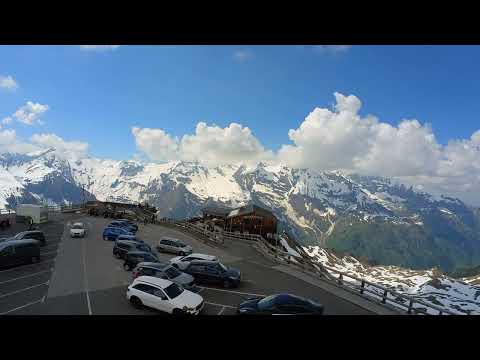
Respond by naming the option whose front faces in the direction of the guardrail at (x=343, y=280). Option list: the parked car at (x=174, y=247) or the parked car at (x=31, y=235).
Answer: the parked car at (x=174, y=247)

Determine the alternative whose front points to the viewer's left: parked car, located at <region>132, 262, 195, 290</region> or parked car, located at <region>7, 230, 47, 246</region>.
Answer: parked car, located at <region>7, 230, 47, 246</region>

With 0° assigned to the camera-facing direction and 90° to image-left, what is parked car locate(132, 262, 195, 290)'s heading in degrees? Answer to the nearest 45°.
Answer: approximately 315°

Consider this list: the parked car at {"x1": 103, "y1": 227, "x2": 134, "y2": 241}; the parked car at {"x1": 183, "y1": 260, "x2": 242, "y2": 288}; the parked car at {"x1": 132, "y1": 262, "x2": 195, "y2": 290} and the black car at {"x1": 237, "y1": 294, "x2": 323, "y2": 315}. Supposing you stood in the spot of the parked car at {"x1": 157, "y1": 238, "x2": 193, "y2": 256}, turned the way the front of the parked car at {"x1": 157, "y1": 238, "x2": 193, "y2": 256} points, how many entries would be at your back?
1

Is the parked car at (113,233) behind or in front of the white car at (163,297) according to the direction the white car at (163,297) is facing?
behind

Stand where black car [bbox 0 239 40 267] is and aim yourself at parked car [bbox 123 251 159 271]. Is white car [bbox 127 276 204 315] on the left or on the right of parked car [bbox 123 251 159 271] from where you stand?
right

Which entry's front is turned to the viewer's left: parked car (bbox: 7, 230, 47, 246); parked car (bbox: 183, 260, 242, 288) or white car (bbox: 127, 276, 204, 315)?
parked car (bbox: 7, 230, 47, 246)

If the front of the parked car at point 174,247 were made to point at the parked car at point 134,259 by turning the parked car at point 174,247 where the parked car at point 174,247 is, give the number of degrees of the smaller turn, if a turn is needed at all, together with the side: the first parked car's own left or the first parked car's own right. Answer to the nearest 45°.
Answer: approximately 45° to the first parked car's own right

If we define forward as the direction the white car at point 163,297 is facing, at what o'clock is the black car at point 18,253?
The black car is roughly at 6 o'clock from the white car.

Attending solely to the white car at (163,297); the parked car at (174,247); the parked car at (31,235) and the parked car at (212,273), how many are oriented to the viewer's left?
1

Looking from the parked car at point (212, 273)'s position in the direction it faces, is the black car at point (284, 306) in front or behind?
in front
